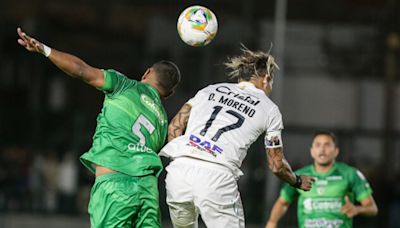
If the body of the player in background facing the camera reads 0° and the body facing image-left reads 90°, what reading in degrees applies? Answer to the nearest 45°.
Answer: approximately 0°
